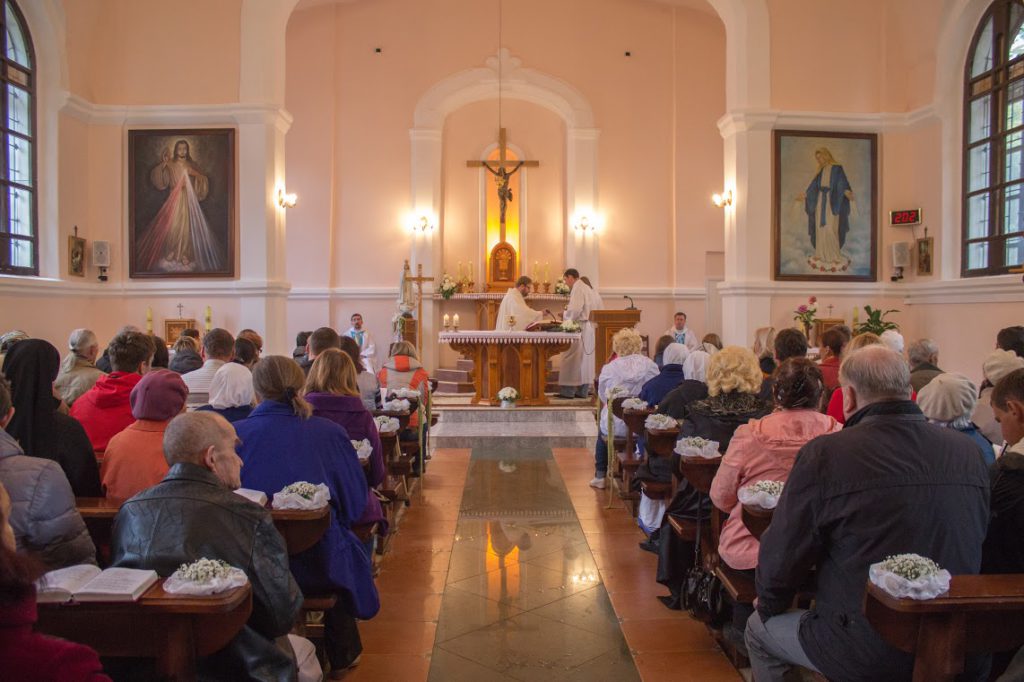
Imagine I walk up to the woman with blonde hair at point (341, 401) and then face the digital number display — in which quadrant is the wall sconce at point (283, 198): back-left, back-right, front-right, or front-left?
front-left

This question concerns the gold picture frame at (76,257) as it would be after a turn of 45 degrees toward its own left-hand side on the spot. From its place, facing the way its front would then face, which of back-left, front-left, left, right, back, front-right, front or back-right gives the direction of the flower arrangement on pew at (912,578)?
right

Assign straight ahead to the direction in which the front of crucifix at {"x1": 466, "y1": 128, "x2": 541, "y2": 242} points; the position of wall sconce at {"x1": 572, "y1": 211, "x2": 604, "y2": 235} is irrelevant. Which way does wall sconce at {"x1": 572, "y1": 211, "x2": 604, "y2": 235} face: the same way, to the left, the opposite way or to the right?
the same way

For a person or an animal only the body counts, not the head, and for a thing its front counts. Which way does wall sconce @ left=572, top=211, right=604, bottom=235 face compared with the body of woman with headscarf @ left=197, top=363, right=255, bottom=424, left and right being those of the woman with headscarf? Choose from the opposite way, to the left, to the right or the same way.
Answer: the opposite way

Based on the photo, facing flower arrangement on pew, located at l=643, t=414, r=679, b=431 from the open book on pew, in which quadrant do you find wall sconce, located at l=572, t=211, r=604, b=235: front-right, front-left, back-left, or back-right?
front-left

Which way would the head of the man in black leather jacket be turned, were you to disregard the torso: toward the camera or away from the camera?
away from the camera

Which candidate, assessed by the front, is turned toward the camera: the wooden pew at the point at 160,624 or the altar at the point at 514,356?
the altar

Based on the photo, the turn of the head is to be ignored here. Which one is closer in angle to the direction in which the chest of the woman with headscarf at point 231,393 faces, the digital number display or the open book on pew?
the digital number display

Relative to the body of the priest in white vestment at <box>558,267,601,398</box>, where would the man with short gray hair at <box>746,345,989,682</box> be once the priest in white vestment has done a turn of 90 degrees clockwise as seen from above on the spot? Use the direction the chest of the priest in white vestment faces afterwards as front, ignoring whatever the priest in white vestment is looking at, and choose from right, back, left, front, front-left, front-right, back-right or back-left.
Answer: back

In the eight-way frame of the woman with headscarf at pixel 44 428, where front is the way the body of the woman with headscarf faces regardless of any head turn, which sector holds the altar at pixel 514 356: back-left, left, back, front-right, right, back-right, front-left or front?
front-right

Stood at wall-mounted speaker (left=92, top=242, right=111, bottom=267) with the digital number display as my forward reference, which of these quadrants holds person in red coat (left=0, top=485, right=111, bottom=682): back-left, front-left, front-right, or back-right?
front-right

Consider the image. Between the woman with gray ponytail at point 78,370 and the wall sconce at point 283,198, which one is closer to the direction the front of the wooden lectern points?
the woman with gray ponytail

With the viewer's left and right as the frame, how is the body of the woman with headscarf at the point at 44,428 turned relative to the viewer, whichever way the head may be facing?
facing away from the viewer

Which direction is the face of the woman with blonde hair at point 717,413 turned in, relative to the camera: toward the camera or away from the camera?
away from the camera

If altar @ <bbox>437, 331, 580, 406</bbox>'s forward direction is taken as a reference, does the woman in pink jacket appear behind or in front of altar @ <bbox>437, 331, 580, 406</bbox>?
in front

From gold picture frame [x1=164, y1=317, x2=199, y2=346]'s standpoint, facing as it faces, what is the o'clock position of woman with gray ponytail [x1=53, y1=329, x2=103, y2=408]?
The woman with gray ponytail is roughly at 12 o'clock from the gold picture frame.

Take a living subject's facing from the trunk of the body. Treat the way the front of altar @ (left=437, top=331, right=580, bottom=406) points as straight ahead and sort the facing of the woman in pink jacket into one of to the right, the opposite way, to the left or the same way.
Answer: the opposite way

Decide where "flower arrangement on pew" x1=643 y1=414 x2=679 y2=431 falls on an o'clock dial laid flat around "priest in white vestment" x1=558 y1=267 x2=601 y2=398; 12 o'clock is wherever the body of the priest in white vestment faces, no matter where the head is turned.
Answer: The flower arrangement on pew is roughly at 9 o'clock from the priest in white vestment.

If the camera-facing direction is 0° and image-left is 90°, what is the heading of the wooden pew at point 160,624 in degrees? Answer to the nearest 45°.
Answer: approximately 180°

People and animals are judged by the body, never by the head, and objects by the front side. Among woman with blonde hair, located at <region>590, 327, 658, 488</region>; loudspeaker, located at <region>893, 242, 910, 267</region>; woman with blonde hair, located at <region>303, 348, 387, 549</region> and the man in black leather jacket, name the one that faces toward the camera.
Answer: the loudspeaker

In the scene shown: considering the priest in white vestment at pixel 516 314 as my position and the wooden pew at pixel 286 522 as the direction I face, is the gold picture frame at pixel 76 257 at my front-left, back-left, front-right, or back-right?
front-right

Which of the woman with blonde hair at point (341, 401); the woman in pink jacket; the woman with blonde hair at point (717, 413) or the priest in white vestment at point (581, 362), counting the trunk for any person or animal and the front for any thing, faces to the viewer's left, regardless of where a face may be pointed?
the priest in white vestment
